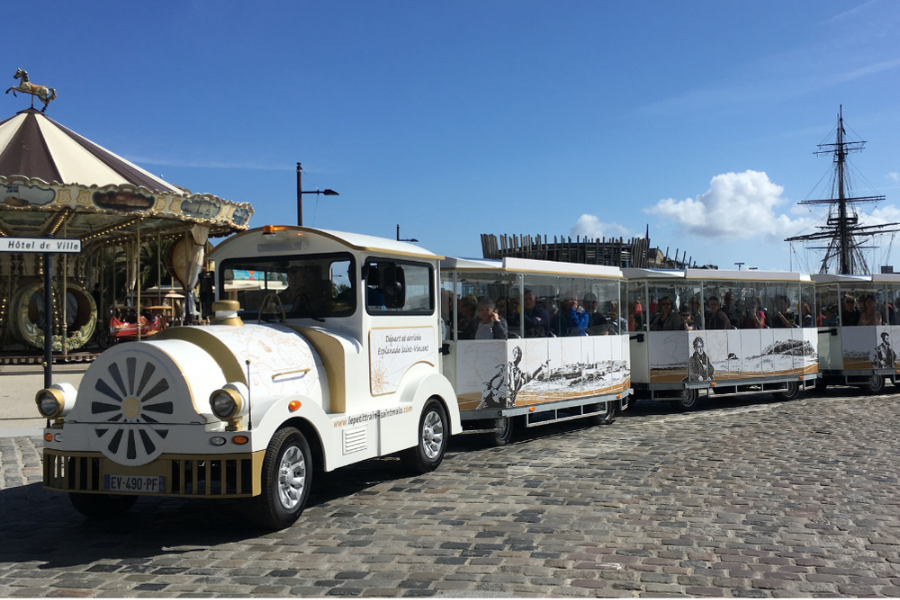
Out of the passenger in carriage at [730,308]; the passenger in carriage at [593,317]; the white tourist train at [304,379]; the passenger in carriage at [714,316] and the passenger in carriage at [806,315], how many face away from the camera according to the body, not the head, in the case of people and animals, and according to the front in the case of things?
0

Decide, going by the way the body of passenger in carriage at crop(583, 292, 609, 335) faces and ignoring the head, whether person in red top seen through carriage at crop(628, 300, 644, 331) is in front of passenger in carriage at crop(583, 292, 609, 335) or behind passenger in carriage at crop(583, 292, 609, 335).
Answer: behind

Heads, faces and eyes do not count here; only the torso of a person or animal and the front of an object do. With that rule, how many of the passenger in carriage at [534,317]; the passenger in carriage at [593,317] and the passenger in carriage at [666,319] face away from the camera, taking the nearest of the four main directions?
0

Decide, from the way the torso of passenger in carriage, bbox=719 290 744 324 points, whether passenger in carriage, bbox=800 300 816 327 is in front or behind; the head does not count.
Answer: behind

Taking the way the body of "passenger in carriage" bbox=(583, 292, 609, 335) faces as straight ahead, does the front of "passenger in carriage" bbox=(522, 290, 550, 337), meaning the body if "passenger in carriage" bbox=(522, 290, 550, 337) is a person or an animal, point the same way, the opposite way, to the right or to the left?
the same way

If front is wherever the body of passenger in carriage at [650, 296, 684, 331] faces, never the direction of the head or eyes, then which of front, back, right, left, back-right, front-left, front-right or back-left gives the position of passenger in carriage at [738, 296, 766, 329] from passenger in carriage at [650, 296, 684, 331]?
back

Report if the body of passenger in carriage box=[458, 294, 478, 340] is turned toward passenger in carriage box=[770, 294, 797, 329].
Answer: no

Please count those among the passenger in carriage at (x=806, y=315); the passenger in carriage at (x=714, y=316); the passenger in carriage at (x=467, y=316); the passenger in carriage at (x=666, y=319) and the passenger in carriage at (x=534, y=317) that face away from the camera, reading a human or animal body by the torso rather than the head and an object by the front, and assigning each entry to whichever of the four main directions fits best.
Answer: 0

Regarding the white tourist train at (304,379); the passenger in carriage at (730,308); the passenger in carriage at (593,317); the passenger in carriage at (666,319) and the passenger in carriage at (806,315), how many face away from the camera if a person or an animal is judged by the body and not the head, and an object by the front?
0

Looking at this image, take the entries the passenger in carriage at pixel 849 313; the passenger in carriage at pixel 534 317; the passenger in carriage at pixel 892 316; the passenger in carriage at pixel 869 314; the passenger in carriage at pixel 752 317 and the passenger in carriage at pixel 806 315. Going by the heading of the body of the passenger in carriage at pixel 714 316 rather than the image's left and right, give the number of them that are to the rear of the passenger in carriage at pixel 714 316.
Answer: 5

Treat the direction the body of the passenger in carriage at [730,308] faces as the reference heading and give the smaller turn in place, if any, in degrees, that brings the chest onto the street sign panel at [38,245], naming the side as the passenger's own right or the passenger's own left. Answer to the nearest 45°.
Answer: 0° — they already face it

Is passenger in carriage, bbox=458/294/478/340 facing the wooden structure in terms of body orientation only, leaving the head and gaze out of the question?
no

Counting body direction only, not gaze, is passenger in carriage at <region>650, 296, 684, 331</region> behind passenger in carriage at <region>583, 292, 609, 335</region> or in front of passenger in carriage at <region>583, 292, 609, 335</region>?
behind

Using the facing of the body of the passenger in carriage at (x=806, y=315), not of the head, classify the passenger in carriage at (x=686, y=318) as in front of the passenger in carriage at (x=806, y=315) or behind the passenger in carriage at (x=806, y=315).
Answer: in front

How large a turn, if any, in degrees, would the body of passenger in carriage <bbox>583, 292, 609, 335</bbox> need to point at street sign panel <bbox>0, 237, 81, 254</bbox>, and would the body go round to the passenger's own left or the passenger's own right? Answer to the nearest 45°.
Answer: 0° — they already face it

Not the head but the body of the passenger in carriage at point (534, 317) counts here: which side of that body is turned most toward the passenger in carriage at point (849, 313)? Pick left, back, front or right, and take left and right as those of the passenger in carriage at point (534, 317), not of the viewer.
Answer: back

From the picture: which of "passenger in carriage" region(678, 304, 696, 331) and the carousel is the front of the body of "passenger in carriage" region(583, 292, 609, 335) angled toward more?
the carousel

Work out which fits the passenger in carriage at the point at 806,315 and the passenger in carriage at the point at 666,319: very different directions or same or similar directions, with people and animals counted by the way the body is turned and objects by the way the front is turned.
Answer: same or similar directions

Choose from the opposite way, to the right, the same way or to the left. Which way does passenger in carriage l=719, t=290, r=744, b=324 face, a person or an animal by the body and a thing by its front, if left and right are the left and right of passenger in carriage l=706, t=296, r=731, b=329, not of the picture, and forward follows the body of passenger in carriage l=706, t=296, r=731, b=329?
the same way

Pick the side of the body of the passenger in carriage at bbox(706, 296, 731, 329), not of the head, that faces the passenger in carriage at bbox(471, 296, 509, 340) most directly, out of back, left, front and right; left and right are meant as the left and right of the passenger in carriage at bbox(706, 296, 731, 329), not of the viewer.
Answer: front
